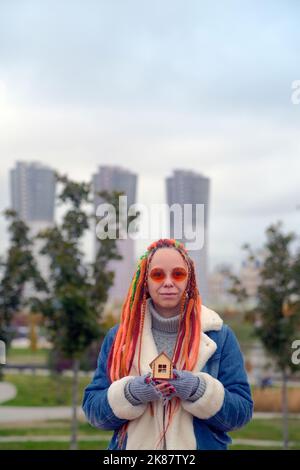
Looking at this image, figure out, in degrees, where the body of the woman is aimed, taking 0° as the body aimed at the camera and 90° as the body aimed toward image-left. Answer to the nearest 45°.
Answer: approximately 0°

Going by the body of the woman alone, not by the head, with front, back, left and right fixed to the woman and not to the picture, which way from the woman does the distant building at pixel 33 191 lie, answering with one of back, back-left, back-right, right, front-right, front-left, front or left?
back

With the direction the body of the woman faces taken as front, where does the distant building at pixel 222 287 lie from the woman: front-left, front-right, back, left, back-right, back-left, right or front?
back

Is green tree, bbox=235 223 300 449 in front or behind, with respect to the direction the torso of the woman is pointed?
behind

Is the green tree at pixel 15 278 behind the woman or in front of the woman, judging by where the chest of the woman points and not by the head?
behind

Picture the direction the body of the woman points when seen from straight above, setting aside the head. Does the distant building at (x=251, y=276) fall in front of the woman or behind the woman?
behind
